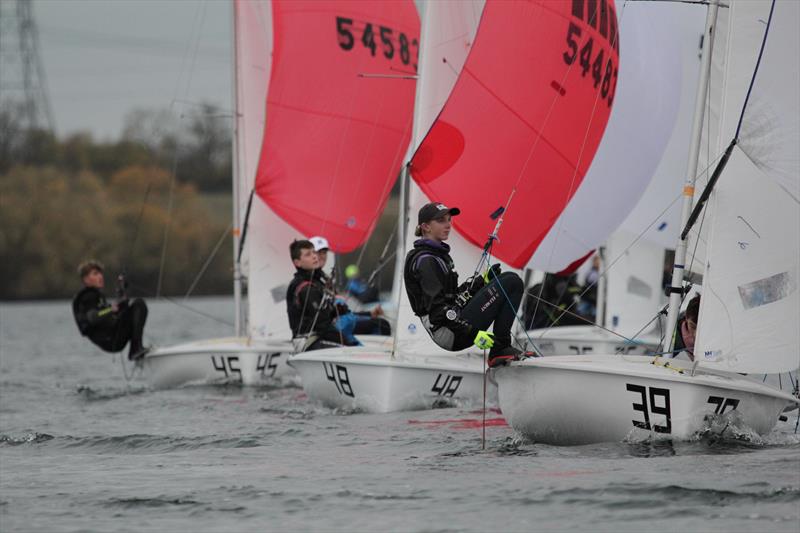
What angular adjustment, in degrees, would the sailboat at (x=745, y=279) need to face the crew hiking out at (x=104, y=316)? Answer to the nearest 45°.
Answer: approximately 180°

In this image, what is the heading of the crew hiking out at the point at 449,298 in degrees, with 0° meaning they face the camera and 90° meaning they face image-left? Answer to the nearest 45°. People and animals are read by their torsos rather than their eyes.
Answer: approximately 270°

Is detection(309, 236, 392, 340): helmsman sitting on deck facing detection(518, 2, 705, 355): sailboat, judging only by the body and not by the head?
yes

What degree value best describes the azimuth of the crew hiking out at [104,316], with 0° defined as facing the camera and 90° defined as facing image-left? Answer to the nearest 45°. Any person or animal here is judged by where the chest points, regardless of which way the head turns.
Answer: approximately 270°

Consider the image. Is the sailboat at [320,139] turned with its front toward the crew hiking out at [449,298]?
yes

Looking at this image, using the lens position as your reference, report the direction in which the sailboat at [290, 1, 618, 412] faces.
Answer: facing the viewer

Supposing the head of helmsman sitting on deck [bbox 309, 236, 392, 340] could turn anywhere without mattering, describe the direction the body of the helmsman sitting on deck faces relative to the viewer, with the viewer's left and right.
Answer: facing to the right of the viewer

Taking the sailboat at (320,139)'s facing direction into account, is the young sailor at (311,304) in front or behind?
in front
